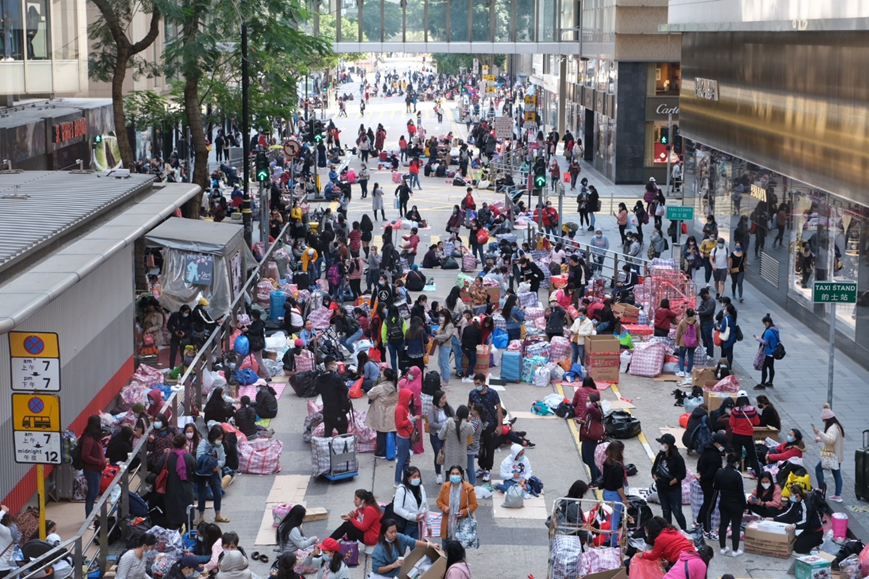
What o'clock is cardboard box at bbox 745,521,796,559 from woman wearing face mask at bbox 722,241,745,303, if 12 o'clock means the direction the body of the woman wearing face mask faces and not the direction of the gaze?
The cardboard box is roughly at 12 o'clock from the woman wearing face mask.

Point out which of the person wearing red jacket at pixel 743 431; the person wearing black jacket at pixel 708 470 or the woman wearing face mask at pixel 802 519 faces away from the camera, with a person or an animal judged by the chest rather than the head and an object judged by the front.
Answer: the person wearing red jacket

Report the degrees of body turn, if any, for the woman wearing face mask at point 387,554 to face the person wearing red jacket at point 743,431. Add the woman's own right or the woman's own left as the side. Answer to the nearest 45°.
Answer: approximately 90° to the woman's own left

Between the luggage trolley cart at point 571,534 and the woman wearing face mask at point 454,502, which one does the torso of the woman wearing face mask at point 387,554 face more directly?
the luggage trolley cart

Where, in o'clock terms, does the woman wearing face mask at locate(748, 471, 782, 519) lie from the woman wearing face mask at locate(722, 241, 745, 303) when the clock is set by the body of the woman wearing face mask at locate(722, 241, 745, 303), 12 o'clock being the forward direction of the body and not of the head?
the woman wearing face mask at locate(748, 471, 782, 519) is roughly at 12 o'clock from the woman wearing face mask at locate(722, 241, 745, 303).

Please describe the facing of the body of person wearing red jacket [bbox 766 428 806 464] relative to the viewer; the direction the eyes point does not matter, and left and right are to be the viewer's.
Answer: facing to the left of the viewer

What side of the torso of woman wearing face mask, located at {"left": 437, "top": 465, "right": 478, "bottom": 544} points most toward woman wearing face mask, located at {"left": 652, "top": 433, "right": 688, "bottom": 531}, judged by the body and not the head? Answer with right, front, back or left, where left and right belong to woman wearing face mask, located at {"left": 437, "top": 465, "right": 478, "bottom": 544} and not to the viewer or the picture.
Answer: left
